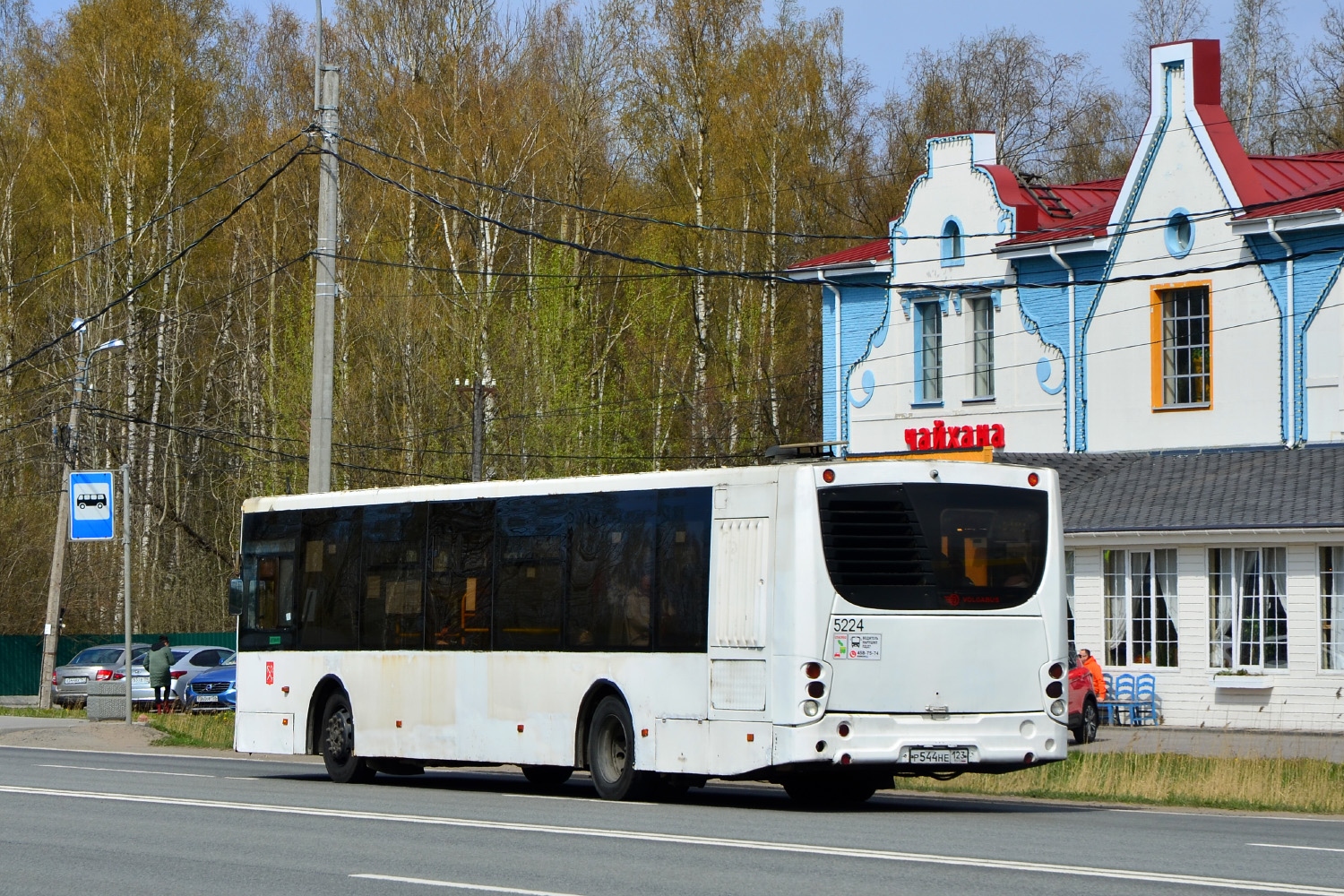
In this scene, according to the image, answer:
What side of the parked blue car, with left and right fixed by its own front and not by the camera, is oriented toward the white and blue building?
left

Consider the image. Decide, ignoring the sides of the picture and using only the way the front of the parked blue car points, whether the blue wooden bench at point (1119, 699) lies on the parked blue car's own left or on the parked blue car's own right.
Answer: on the parked blue car's own left

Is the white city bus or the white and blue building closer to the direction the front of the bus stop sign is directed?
the white city bus

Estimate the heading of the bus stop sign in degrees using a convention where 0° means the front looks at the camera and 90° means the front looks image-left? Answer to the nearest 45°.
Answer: approximately 0°

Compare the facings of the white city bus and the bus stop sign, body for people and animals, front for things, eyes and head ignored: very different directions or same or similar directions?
very different directions

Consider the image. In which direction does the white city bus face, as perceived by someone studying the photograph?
facing away from the viewer and to the left of the viewer

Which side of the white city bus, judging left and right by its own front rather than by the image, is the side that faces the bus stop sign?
front

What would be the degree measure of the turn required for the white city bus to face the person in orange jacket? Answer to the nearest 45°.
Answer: approximately 90° to its right
